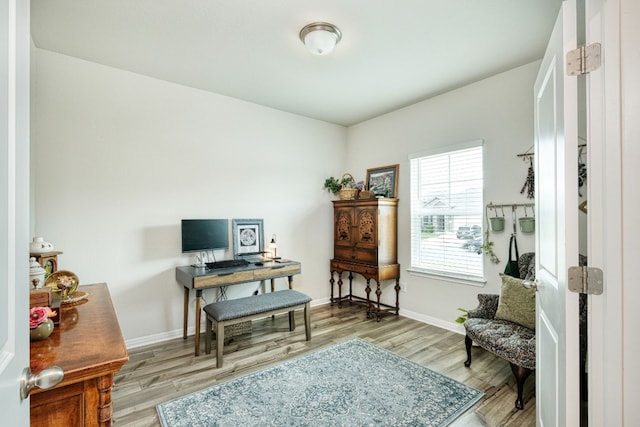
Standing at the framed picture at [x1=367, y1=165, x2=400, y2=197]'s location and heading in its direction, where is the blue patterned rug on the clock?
The blue patterned rug is roughly at 11 o'clock from the framed picture.

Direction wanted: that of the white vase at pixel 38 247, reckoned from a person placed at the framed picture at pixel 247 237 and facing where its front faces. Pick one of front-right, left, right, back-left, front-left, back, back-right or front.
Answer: right

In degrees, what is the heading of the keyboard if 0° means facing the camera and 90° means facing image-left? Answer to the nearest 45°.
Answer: approximately 315°

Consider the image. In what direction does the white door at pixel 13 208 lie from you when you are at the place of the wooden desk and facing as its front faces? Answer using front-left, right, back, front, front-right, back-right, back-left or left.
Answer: front-right

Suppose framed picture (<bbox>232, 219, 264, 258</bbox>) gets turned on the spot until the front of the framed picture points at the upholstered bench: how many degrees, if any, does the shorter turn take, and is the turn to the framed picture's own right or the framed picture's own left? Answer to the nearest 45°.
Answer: approximately 45° to the framed picture's own right

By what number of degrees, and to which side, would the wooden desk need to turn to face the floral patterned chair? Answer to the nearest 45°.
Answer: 0° — it already faces it
